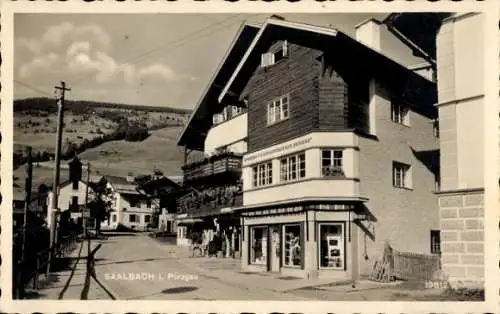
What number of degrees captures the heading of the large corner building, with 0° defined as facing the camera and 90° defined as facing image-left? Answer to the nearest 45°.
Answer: approximately 45°

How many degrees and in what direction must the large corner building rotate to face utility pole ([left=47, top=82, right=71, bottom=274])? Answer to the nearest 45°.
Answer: approximately 45° to its right

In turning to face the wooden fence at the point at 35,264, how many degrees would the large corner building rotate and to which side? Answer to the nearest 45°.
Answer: approximately 45° to its right
